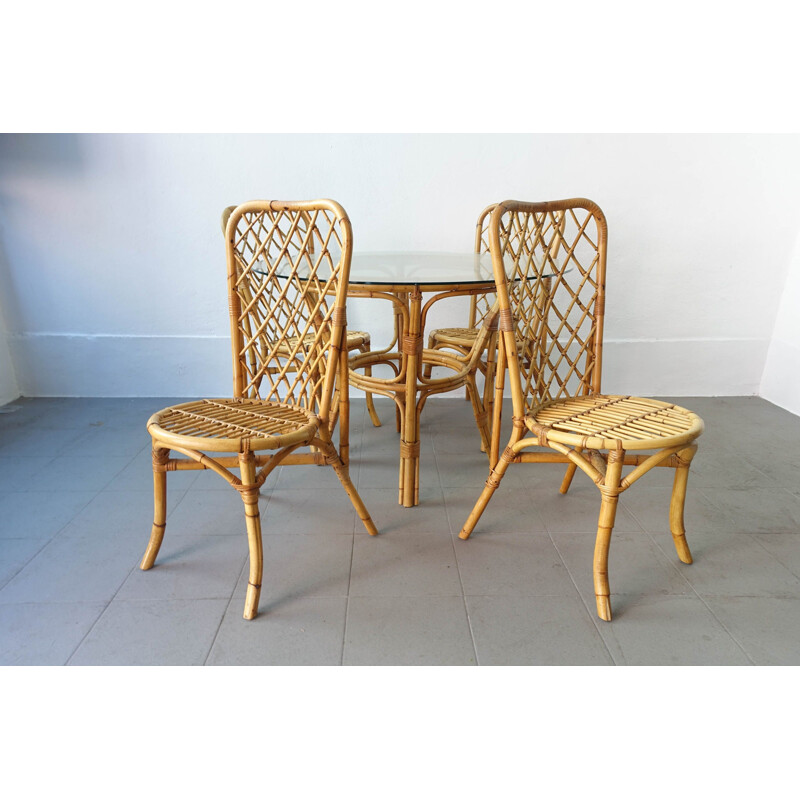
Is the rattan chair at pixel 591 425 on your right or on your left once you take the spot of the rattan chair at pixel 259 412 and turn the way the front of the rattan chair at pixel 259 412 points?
on your left

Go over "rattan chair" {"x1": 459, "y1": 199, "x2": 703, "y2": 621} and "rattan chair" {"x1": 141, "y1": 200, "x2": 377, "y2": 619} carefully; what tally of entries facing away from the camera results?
0

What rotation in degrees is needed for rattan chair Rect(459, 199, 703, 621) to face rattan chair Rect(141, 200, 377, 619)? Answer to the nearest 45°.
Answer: approximately 135° to its right

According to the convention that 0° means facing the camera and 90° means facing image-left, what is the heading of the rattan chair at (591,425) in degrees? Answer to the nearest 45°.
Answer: approximately 315°
